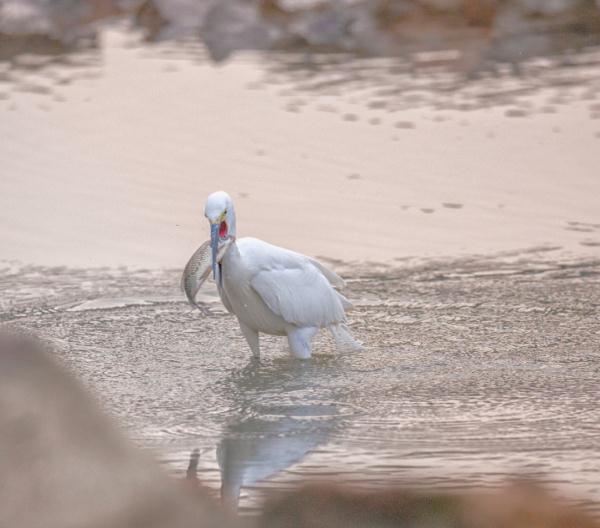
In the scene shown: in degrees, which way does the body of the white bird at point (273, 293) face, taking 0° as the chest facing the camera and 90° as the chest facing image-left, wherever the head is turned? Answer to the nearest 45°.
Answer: approximately 45°

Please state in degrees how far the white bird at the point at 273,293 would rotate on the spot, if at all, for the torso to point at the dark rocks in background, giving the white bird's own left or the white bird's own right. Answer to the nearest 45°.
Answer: approximately 135° to the white bird's own right

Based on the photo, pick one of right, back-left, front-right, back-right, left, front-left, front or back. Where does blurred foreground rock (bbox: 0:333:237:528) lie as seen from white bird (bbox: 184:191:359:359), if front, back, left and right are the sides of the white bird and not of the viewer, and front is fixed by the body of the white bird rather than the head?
front-left

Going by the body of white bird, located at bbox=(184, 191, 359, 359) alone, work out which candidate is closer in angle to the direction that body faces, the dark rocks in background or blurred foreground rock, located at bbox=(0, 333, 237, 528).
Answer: the blurred foreground rock

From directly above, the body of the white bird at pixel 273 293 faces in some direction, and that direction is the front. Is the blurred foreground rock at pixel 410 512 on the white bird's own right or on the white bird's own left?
on the white bird's own left

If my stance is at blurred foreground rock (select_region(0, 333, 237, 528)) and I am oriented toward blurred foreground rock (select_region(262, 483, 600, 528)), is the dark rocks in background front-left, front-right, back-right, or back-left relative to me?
front-left
